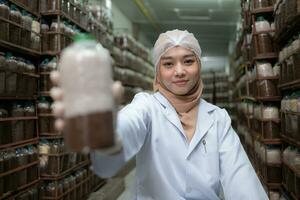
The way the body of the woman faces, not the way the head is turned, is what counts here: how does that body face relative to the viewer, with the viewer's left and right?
facing the viewer

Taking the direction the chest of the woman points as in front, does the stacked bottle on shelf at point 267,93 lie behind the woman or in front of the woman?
behind

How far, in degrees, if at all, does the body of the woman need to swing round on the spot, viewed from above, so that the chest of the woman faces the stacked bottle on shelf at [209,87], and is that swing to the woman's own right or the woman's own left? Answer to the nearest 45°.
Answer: approximately 180°

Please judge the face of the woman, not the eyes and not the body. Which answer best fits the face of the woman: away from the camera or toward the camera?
toward the camera

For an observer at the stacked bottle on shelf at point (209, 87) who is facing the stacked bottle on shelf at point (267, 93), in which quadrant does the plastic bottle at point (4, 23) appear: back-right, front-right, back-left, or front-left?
front-right
